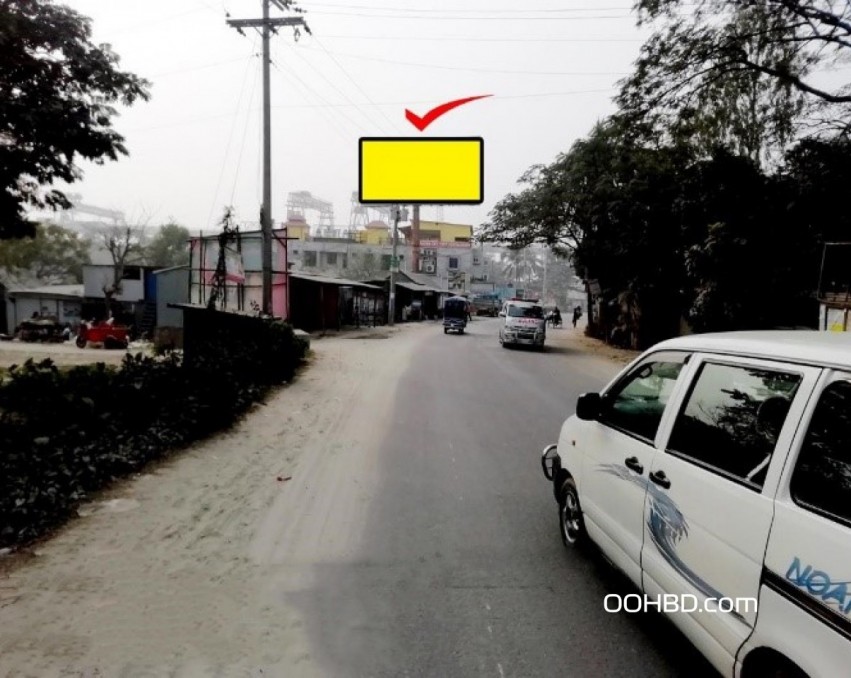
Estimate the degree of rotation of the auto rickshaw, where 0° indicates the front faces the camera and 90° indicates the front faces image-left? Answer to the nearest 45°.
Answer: approximately 180°

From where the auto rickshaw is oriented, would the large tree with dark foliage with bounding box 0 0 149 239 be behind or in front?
behind

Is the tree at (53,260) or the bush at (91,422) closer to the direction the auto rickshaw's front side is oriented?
the tree

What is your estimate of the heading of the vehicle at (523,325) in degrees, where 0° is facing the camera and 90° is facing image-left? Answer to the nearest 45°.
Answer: approximately 0°

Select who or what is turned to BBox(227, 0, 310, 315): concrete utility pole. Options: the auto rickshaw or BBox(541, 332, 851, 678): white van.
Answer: the white van

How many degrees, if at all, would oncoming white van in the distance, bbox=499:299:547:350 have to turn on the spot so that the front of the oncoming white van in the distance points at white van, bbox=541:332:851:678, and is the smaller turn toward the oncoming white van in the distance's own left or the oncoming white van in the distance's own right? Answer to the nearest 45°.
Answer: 0° — it already faces it

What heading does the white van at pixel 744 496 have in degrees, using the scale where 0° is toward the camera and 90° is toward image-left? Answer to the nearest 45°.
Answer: approximately 135°

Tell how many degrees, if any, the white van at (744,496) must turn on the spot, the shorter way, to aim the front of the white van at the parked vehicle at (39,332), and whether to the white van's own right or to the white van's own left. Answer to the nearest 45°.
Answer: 0° — it already faces it

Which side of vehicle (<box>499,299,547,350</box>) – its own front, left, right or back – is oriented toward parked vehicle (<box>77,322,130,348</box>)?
right
